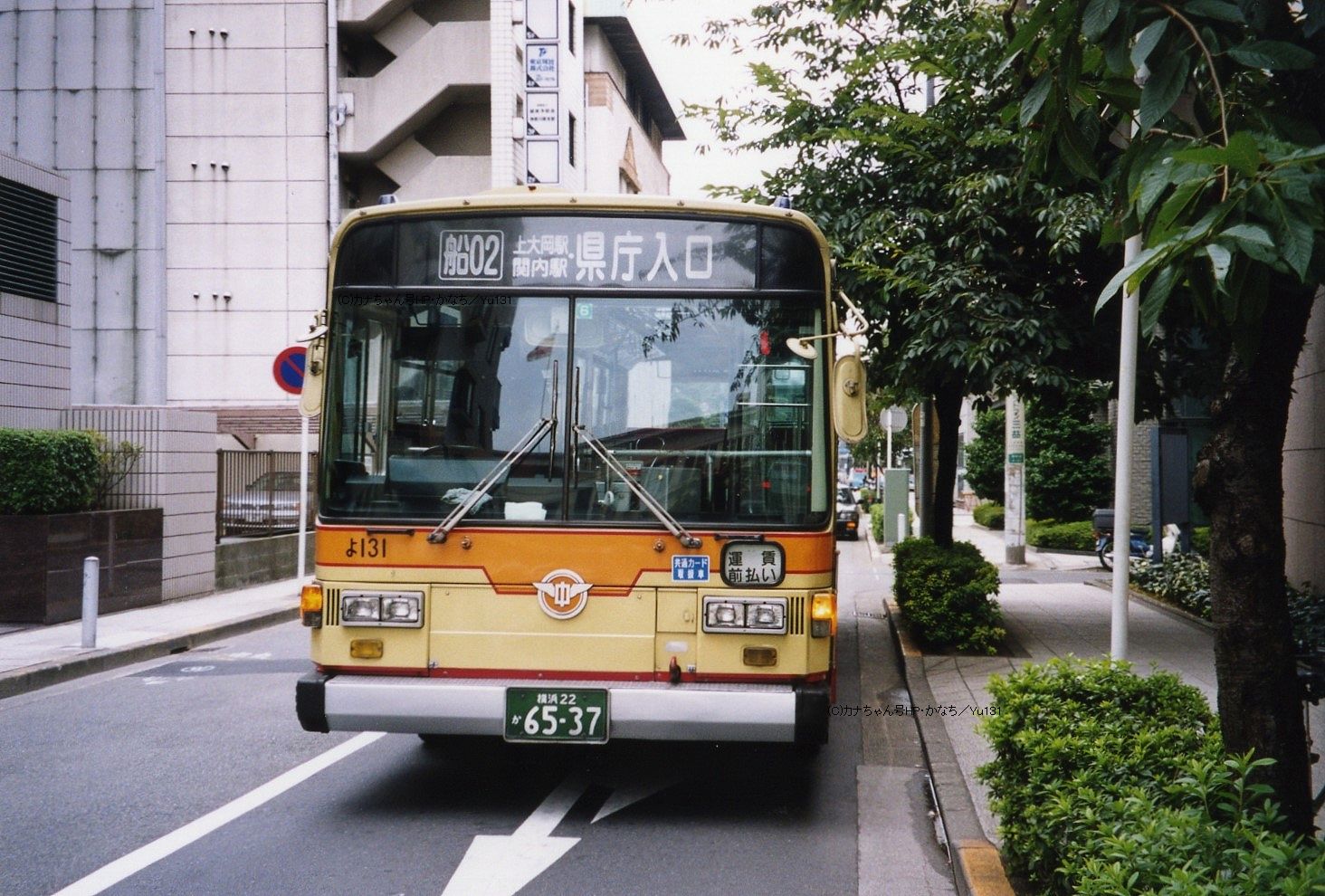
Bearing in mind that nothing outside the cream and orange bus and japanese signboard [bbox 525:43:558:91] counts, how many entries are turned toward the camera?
2

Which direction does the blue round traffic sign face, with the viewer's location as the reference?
facing the viewer

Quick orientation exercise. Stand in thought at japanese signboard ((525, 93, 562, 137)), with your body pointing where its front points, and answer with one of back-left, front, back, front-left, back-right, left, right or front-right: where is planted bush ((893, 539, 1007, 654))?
front

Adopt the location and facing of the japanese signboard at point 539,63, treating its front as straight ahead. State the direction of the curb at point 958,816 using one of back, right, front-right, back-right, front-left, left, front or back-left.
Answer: front

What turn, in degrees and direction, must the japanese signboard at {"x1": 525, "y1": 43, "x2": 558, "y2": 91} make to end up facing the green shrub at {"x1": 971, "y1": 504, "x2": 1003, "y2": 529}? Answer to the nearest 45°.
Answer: approximately 90° to its left

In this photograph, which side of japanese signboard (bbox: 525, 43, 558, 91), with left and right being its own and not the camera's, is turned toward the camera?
front
